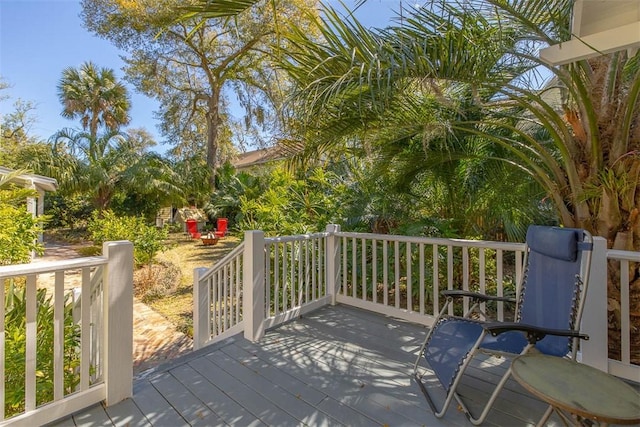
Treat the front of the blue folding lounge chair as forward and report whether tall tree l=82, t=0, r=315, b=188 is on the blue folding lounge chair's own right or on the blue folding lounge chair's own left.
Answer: on the blue folding lounge chair's own right

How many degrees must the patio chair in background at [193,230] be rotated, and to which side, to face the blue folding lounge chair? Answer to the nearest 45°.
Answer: approximately 45° to its right

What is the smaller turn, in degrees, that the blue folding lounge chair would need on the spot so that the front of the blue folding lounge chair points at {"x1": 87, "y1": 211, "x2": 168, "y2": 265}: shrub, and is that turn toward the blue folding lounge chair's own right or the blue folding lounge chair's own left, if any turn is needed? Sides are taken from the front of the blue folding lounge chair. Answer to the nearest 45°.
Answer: approximately 45° to the blue folding lounge chair's own right

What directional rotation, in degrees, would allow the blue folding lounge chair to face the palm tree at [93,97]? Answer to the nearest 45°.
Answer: approximately 45° to its right

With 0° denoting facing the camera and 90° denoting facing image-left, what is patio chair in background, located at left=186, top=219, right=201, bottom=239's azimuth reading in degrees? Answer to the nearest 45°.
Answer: approximately 315°

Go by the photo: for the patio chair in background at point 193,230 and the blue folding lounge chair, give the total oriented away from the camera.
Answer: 0

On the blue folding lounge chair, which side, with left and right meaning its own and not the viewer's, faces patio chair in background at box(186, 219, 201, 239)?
right

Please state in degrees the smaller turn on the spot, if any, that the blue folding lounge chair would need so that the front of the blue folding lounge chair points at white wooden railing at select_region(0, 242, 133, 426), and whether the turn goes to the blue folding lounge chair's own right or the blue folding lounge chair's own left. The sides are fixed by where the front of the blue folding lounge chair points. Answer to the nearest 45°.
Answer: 0° — it already faces it

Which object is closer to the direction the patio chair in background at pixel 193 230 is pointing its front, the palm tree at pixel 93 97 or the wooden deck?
the wooden deck

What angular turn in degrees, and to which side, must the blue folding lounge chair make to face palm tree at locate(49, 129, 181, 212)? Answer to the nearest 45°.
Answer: approximately 45° to its right
